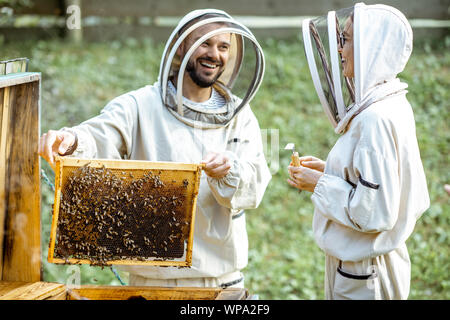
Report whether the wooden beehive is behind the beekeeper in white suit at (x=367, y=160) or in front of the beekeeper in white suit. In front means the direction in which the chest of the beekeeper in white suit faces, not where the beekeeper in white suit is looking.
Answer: in front

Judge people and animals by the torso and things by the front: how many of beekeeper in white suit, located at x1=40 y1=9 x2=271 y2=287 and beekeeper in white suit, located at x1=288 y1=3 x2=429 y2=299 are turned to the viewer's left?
1

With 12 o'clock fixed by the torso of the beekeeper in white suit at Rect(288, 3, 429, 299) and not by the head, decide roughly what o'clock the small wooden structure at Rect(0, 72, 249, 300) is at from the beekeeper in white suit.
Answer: The small wooden structure is roughly at 12 o'clock from the beekeeper in white suit.

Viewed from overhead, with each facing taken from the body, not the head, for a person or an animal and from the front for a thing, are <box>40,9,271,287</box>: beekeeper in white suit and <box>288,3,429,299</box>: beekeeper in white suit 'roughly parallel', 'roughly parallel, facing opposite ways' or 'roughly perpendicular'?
roughly perpendicular

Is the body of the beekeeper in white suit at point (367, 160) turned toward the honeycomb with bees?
yes

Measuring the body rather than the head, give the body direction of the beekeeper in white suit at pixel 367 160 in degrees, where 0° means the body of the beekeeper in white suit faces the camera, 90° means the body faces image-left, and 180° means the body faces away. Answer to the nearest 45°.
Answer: approximately 90°
